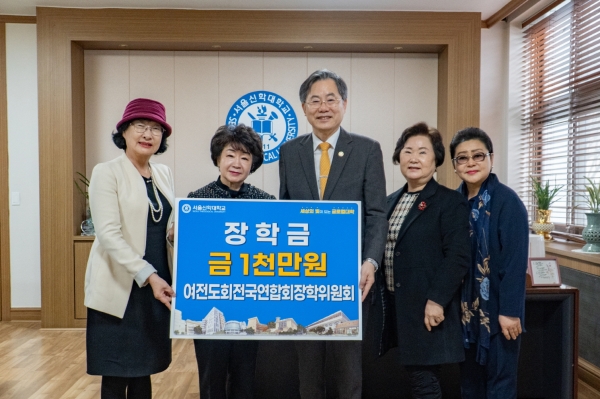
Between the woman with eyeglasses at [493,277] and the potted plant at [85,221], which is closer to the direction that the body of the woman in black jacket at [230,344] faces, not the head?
the woman with eyeglasses

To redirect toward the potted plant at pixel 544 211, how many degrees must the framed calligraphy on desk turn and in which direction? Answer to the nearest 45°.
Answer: approximately 180°

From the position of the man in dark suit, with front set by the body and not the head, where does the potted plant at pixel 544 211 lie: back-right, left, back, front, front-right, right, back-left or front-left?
back-left

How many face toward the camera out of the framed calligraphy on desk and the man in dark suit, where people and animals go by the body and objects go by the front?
2

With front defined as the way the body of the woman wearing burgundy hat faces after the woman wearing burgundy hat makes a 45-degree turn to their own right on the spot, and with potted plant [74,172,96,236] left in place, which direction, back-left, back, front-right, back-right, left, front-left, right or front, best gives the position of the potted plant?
back

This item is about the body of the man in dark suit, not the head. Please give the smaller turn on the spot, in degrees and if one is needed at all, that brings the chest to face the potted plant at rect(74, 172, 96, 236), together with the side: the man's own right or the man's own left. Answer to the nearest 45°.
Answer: approximately 135° to the man's own right

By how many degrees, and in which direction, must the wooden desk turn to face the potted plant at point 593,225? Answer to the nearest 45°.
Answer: approximately 180°

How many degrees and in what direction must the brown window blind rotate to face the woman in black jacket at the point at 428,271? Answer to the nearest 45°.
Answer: approximately 45° to its left

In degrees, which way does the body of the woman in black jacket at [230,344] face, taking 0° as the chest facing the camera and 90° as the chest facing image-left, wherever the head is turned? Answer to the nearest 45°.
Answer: approximately 0°

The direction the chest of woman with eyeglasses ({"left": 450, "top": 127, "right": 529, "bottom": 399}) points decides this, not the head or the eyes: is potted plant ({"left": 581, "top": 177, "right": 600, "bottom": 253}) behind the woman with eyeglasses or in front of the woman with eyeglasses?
behind

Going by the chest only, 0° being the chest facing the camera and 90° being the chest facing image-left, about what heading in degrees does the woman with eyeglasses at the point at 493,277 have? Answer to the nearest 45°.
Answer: approximately 45°
